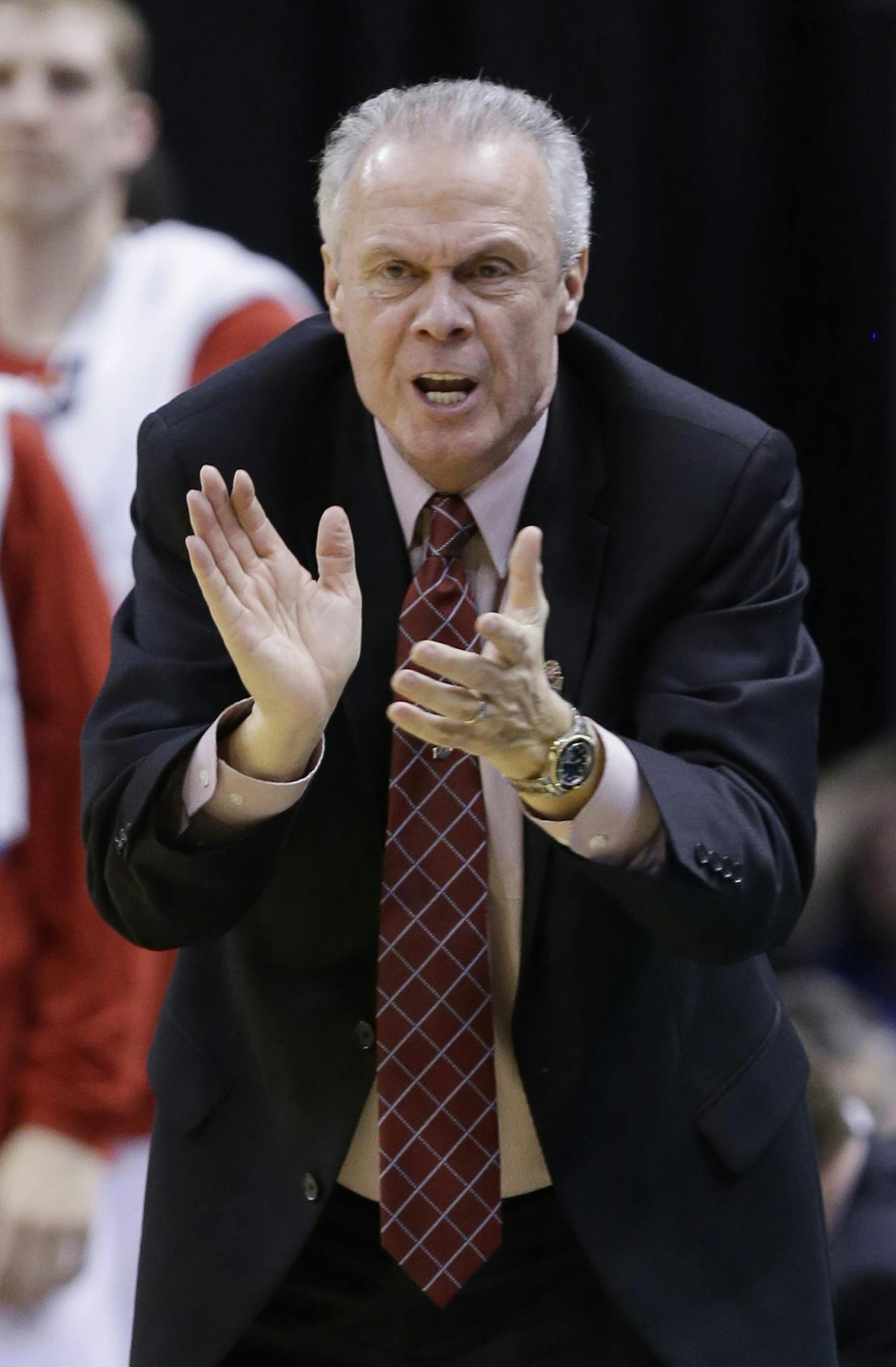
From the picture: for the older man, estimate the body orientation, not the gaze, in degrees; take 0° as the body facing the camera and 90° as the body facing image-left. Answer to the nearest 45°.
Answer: approximately 0°

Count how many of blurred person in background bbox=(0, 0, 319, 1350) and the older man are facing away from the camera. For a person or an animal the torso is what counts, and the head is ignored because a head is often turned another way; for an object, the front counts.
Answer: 0

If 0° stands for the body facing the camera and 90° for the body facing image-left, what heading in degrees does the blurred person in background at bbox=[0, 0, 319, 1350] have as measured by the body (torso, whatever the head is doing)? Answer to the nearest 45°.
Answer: approximately 45°

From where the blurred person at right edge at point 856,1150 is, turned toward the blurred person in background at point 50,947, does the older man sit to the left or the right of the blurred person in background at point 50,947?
left
